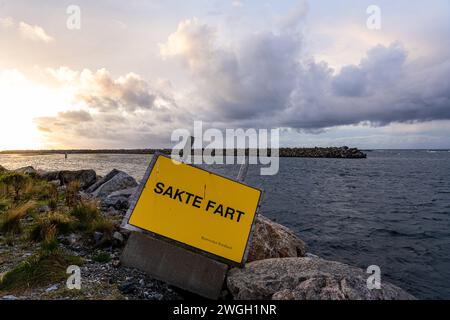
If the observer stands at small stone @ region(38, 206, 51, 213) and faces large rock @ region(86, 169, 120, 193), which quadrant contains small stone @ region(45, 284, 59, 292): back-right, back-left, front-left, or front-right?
back-right

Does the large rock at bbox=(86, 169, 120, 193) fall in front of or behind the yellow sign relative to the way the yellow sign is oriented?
behind

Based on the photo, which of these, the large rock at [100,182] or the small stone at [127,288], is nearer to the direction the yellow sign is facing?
the small stone

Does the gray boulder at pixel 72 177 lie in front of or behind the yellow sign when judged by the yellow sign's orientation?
behind

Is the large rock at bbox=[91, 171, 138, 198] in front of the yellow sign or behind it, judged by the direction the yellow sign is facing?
behind

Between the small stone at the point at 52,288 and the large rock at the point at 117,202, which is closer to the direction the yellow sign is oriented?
the small stone

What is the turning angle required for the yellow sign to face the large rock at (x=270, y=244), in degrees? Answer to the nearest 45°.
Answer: approximately 135° to its left

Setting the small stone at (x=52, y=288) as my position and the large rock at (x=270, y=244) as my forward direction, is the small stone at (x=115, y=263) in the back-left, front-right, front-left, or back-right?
front-left

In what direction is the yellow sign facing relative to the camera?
toward the camera

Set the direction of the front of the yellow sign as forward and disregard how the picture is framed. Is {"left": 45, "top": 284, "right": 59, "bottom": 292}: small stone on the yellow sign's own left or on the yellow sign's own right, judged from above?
on the yellow sign's own right

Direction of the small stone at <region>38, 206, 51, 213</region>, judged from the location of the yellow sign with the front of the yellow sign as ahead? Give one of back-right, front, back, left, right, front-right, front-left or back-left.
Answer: back-right

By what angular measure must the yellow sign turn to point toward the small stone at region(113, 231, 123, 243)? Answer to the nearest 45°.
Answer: approximately 135° to its right

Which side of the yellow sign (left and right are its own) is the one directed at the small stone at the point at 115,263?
right
